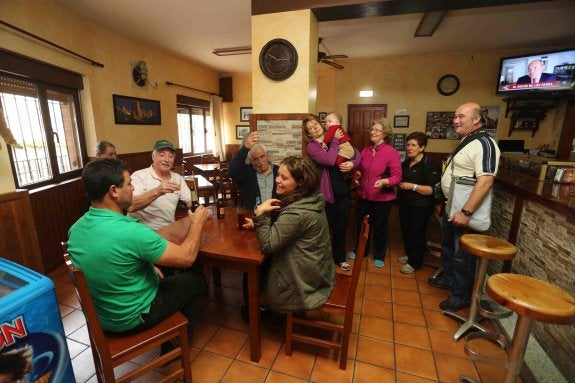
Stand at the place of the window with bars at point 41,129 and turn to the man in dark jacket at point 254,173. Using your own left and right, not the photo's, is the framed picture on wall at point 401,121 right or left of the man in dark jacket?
left

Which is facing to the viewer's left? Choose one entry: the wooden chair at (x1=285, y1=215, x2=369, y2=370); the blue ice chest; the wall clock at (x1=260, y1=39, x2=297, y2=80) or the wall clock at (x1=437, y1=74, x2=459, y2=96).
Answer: the wooden chair

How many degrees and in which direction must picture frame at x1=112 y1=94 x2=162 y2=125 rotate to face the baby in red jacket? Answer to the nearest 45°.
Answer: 0° — it already faces them

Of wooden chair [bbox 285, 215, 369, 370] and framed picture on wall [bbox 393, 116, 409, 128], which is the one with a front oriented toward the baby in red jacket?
the framed picture on wall

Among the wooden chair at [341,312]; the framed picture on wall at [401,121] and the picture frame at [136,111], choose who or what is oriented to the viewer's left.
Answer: the wooden chair

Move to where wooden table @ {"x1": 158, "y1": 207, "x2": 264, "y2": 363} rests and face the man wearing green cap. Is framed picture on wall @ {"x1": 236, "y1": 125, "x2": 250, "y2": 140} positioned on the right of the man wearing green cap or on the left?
right

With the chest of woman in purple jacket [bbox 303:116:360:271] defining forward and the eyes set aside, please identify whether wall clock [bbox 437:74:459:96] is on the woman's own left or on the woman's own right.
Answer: on the woman's own left

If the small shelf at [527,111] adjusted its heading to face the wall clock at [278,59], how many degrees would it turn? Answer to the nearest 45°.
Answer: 0° — it already faces it

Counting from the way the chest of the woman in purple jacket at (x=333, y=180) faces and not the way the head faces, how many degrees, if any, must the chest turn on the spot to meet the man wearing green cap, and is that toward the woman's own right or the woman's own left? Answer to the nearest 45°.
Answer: approximately 90° to the woman's own right

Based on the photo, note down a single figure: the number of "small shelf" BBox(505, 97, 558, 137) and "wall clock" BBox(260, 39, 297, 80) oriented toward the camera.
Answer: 2

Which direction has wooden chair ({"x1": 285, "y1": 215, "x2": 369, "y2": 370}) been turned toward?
to the viewer's left

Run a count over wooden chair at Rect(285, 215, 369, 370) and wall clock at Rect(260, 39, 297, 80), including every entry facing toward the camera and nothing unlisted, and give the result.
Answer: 1
